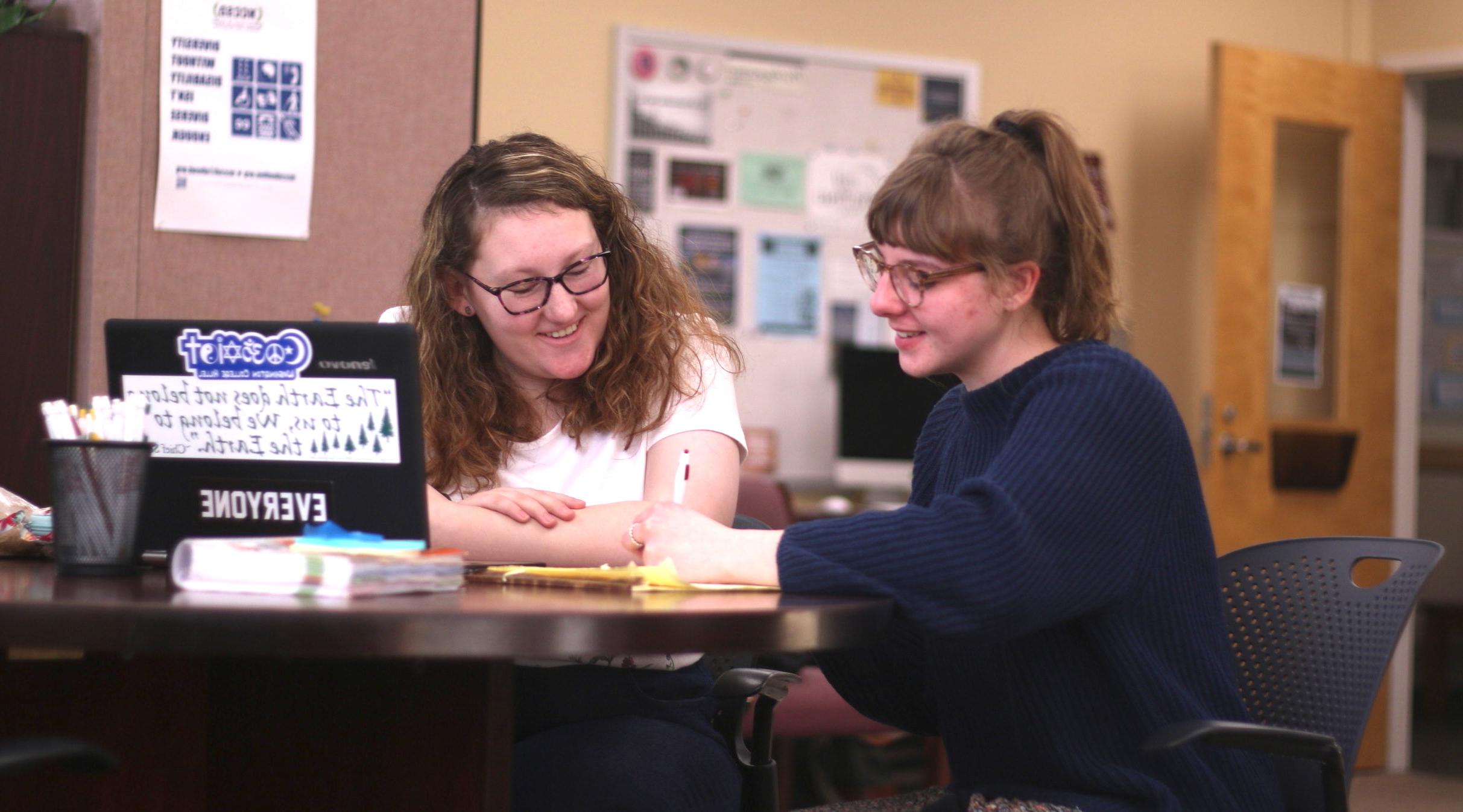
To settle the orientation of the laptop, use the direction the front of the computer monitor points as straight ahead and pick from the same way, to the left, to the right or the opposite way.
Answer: the opposite way

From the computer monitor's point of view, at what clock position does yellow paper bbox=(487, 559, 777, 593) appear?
The yellow paper is roughly at 12 o'clock from the computer monitor.

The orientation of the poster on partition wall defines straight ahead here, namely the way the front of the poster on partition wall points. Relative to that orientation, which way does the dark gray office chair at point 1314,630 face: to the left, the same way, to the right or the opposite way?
to the right

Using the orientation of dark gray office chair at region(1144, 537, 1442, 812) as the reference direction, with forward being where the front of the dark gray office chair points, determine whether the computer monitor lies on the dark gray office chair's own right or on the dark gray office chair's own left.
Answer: on the dark gray office chair's own right

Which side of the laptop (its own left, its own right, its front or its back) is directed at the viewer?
back

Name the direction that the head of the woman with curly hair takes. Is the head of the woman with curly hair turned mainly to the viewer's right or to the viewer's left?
to the viewer's right

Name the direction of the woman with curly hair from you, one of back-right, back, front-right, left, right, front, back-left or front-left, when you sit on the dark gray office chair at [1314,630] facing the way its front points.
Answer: front-right

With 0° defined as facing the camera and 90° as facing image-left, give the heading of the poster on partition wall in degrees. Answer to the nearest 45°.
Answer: approximately 0°

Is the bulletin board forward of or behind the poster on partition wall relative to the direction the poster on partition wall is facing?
behind
